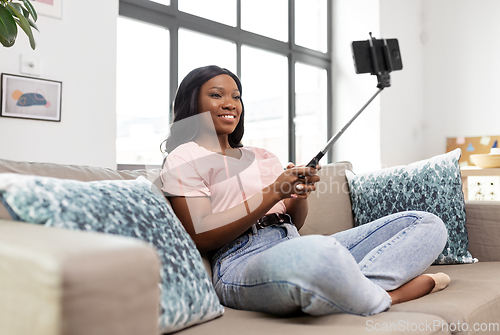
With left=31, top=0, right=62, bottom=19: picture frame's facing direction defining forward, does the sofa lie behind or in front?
in front

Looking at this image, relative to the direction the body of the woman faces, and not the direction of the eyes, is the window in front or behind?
behind

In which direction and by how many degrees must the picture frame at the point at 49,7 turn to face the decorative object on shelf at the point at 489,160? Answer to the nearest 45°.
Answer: approximately 45° to its left

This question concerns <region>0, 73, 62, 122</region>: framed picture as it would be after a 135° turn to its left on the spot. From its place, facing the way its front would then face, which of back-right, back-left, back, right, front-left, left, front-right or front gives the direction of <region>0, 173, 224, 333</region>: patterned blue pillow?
back

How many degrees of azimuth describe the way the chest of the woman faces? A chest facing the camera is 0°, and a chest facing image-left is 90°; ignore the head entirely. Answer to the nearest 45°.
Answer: approximately 315°

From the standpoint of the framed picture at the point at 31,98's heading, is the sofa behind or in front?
in front

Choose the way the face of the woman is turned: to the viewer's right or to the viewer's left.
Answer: to the viewer's right

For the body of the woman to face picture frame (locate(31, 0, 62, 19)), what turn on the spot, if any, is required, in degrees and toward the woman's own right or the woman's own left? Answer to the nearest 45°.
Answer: approximately 180°

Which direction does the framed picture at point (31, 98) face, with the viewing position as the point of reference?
facing the viewer and to the right of the viewer

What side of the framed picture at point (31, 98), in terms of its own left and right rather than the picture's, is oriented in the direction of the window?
left

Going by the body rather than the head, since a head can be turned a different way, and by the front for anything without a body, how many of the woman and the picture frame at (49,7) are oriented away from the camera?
0

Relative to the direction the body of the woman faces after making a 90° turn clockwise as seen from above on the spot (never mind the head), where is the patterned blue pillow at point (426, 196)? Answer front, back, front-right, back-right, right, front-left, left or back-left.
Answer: back

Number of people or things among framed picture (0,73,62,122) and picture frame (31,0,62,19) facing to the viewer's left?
0

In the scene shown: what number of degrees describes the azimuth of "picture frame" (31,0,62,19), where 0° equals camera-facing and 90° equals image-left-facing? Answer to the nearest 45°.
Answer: approximately 315°

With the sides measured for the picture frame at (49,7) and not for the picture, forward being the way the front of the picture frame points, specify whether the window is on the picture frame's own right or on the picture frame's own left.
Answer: on the picture frame's own left
